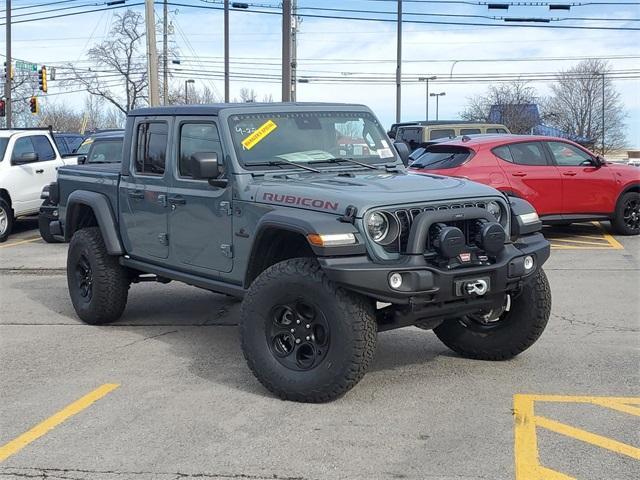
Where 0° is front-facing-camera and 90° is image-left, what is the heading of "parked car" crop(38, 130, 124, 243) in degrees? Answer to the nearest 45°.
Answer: approximately 45°

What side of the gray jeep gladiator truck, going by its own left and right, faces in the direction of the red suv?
left

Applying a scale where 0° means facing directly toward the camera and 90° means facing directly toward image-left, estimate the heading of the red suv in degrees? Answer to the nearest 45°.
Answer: approximately 225°

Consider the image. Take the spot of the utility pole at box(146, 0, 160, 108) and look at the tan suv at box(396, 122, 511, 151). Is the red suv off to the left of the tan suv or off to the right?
right

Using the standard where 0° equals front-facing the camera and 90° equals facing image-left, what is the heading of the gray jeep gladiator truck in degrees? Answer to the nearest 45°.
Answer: approximately 315°

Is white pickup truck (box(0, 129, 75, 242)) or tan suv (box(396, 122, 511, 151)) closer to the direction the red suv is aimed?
the tan suv

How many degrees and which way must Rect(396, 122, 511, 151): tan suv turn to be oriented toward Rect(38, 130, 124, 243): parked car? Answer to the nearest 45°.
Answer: approximately 180°
